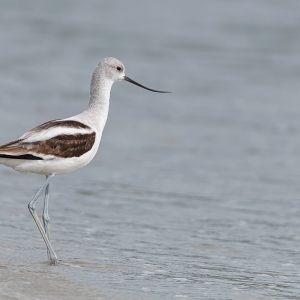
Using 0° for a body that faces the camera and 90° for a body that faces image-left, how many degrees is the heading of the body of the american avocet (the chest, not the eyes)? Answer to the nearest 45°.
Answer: approximately 270°
